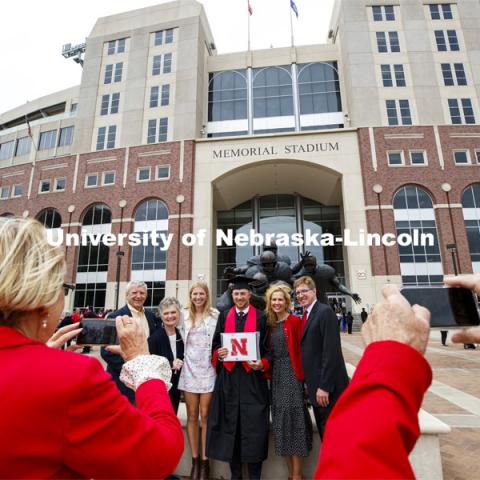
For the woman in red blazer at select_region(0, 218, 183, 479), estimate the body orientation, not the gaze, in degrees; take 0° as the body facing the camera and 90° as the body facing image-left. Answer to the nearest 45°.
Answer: approximately 225°

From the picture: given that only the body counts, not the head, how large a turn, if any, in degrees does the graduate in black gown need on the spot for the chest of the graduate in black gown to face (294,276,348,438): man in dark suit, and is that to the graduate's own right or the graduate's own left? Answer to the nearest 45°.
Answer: approximately 90° to the graduate's own left

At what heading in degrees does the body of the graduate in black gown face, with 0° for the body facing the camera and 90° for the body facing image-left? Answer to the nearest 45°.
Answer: approximately 0°

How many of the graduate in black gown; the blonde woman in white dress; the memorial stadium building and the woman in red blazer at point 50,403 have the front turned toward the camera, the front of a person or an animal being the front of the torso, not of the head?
3

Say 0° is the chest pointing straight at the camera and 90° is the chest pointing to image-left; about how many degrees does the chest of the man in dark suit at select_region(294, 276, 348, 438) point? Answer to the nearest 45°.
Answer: approximately 45°

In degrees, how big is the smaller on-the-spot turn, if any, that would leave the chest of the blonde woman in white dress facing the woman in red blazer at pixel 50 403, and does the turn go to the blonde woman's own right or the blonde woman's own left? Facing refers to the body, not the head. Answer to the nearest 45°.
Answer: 0° — they already face them

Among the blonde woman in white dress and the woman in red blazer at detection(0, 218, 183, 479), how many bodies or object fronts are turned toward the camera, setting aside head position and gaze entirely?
1

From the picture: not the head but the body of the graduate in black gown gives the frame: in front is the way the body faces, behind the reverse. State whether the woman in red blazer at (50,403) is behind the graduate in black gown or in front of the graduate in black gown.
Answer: in front

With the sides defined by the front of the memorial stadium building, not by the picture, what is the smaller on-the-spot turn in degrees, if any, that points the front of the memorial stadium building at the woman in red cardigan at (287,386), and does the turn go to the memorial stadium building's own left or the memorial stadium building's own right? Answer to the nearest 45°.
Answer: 0° — it already faces them

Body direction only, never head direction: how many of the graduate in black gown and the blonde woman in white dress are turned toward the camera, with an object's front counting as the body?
2

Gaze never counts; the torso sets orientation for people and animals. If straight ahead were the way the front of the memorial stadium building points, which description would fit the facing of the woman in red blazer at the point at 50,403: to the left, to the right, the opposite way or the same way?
the opposite way

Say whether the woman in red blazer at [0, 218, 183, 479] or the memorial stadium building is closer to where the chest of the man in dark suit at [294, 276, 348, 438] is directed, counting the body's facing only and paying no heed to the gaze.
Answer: the woman in red blazer

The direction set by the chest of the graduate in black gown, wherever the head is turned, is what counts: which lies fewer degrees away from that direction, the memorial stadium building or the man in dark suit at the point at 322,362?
the man in dark suit

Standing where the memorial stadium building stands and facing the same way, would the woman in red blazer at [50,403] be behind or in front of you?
in front
